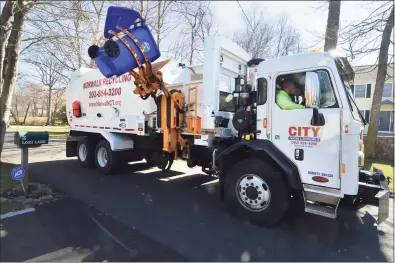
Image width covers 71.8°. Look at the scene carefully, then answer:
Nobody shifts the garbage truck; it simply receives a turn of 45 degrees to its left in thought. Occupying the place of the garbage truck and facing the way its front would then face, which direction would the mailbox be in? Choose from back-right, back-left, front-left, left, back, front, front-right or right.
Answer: back

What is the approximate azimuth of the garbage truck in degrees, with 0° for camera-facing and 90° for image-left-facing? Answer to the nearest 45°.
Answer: approximately 315°

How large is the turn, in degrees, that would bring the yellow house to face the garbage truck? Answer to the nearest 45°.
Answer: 0° — it already faces it

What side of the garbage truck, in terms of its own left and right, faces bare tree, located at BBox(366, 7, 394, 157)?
left

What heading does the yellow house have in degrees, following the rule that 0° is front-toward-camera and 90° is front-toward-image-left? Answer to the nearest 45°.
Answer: approximately 0°

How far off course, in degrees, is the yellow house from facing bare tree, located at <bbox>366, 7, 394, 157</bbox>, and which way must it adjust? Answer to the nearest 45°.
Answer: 0° — it already faces it

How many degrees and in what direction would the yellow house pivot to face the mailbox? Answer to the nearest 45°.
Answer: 0° — it already faces it

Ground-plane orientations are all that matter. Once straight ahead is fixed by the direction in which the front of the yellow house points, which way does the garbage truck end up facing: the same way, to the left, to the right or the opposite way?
to the left
